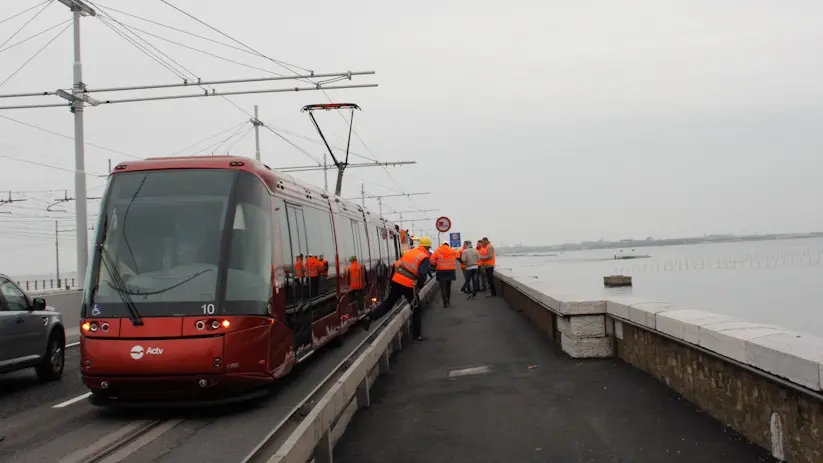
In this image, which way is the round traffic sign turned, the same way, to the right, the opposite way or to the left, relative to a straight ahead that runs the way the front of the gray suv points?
the opposite way

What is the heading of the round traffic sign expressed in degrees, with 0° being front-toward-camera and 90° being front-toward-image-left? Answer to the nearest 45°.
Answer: approximately 0°

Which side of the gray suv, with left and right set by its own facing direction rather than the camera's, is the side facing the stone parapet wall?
right

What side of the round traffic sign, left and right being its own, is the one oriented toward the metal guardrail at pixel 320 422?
front

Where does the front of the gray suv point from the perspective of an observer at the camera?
facing away from the viewer and to the right of the viewer
